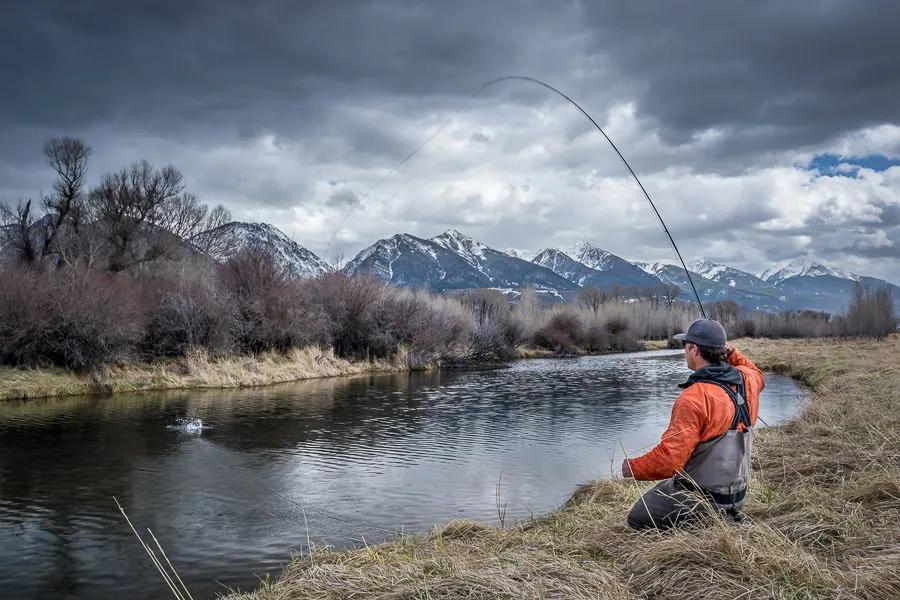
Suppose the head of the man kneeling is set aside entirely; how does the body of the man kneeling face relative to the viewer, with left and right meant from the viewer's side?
facing away from the viewer and to the left of the viewer

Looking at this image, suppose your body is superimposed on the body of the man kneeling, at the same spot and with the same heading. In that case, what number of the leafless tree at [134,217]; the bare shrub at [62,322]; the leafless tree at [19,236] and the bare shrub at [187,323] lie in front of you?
4

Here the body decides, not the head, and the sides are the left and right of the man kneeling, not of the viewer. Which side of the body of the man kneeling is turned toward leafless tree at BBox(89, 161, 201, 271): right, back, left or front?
front

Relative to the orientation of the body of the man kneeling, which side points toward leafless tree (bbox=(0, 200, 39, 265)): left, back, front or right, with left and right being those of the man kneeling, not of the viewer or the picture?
front

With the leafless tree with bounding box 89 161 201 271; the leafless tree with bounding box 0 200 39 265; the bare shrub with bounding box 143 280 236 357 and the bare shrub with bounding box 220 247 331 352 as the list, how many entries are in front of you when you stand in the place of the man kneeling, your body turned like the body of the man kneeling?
4

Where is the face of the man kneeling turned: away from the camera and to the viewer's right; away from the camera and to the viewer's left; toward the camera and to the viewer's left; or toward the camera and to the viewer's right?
away from the camera and to the viewer's left
